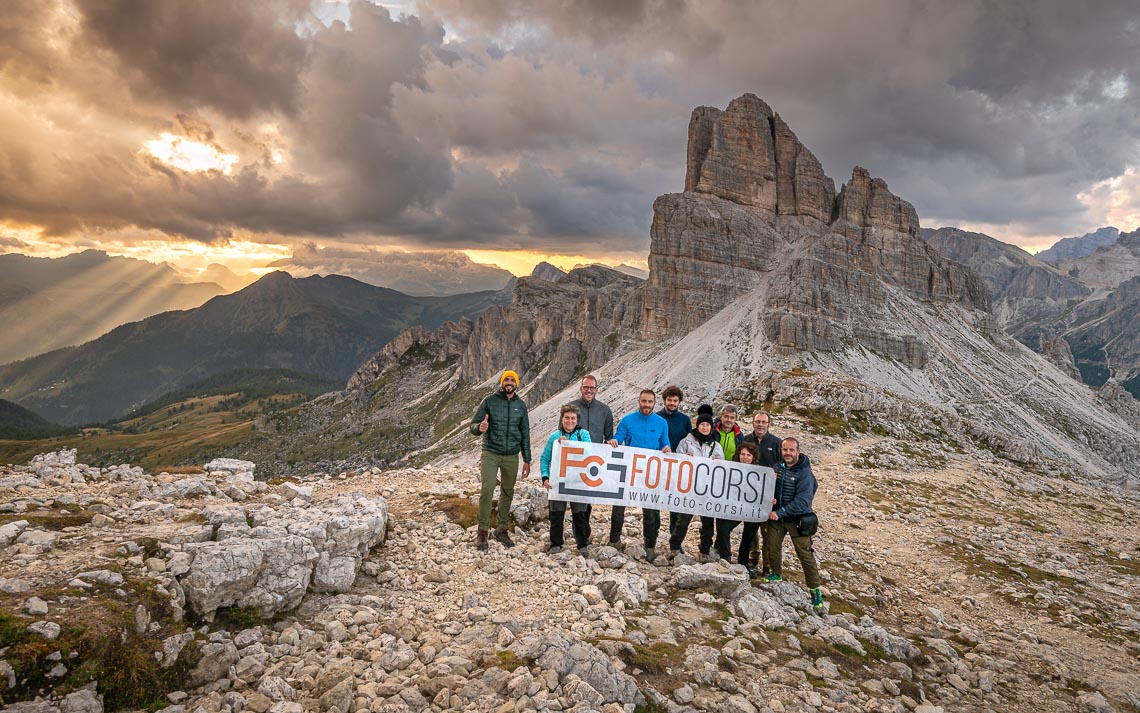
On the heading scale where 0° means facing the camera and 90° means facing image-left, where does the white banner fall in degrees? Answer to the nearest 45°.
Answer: approximately 0°

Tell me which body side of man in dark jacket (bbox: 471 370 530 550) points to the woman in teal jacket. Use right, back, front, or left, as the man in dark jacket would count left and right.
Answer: left
